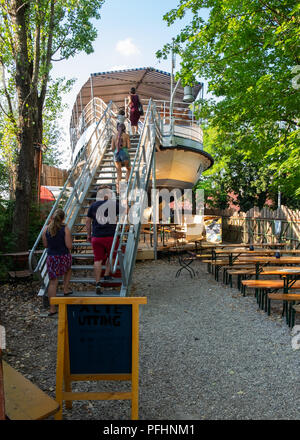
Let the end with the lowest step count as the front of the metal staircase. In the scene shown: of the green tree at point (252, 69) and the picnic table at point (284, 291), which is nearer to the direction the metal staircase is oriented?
the picnic table

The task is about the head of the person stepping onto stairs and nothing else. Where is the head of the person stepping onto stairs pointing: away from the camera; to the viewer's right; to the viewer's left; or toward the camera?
away from the camera

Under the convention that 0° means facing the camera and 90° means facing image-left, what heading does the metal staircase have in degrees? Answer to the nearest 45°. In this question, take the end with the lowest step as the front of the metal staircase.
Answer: approximately 0°

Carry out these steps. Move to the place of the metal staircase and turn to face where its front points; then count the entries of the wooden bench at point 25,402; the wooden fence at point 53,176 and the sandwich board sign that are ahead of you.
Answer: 2

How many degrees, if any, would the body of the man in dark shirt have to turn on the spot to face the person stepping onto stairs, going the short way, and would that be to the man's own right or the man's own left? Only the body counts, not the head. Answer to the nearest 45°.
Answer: approximately 90° to the man's own left

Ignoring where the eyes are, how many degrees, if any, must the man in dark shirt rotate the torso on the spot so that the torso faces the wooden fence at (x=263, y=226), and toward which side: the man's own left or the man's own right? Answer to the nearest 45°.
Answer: approximately 45° to the man's own right

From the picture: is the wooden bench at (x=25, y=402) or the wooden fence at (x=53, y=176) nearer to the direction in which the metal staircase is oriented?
the wooden bench

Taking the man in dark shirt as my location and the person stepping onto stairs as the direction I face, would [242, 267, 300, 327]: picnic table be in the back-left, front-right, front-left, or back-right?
back-left

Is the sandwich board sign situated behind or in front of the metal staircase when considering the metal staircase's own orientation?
in front

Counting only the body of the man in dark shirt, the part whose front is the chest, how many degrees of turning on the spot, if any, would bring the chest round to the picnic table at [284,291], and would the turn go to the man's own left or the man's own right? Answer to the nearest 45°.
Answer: approximately 90° to the man's own right

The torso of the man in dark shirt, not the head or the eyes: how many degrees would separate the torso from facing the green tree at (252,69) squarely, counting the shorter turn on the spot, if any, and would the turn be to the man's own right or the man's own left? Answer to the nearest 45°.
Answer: approximately 45° to the man's own right

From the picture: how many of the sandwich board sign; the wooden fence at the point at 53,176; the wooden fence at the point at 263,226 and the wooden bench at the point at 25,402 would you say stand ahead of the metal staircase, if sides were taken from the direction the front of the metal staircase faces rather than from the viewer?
2

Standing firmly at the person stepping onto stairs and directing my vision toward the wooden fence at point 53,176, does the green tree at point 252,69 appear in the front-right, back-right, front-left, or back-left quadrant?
front-right

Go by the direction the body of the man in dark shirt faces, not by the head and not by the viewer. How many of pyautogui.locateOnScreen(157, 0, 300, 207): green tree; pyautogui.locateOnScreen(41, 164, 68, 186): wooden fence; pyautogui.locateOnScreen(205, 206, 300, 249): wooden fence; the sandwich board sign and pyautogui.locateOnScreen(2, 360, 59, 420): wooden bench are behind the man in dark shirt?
2

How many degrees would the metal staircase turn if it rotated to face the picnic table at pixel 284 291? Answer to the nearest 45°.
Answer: approximately 45° to its left

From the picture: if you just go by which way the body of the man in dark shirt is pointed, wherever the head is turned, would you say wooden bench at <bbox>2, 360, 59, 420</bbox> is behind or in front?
behind

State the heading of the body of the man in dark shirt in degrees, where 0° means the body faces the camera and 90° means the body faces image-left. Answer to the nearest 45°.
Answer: approximately 180°
